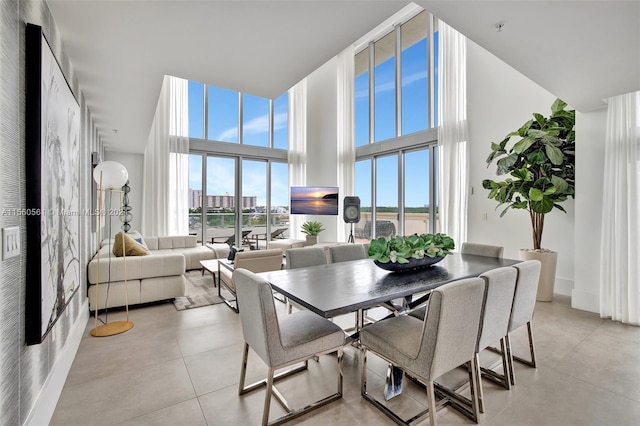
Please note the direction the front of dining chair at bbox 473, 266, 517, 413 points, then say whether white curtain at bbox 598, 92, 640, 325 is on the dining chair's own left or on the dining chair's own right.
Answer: on the dining chair's own right

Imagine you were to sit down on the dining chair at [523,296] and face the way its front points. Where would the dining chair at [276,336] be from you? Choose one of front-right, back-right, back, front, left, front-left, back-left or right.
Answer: left

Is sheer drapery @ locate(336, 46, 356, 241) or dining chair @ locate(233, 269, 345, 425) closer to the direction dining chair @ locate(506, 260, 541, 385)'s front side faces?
the sheer drapery

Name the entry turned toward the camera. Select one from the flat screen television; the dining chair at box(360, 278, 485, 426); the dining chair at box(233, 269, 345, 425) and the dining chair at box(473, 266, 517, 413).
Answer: the flat screen television

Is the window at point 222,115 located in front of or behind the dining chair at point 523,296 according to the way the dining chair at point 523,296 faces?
in front

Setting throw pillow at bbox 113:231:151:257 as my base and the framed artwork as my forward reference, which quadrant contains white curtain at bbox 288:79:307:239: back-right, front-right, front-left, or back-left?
back-left

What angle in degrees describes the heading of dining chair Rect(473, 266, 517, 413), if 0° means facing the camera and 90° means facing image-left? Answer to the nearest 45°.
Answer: approximately 135°

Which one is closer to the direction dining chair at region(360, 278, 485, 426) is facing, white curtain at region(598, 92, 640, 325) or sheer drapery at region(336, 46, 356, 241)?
the sheer drapery

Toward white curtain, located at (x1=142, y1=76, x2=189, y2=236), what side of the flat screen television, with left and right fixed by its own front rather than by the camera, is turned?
right

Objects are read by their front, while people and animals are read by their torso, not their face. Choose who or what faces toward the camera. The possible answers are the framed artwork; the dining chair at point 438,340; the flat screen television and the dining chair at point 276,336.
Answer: the flat screen television

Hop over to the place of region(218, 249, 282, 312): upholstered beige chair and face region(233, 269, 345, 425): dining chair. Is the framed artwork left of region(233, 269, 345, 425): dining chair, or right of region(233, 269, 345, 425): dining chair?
right

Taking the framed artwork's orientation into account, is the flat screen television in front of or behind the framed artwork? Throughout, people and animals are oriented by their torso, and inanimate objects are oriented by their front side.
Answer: in front

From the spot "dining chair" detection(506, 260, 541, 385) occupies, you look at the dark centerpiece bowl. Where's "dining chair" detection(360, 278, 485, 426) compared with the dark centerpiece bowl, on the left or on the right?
left
